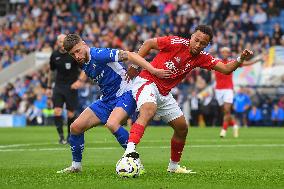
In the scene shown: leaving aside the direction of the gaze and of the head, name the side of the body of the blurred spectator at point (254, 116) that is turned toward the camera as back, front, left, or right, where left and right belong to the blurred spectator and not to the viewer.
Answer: front

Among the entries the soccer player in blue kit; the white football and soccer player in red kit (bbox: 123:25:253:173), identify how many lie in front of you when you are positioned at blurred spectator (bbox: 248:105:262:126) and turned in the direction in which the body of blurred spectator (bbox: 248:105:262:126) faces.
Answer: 3

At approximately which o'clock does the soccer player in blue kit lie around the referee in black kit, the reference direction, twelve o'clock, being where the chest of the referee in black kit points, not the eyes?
The soccer player in blue kit is roughly at 12 o'clock from the referee in black kit.

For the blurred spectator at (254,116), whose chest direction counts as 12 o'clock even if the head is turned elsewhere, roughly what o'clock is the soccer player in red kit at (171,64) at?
The soccer player in red kit is roughly at 12 o'clock from the blurred spectator.

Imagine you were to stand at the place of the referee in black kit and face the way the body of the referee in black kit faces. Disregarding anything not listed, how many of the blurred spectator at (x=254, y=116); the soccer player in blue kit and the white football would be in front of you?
2

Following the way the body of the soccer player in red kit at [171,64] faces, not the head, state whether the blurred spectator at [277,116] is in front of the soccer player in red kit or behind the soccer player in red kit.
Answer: behind
